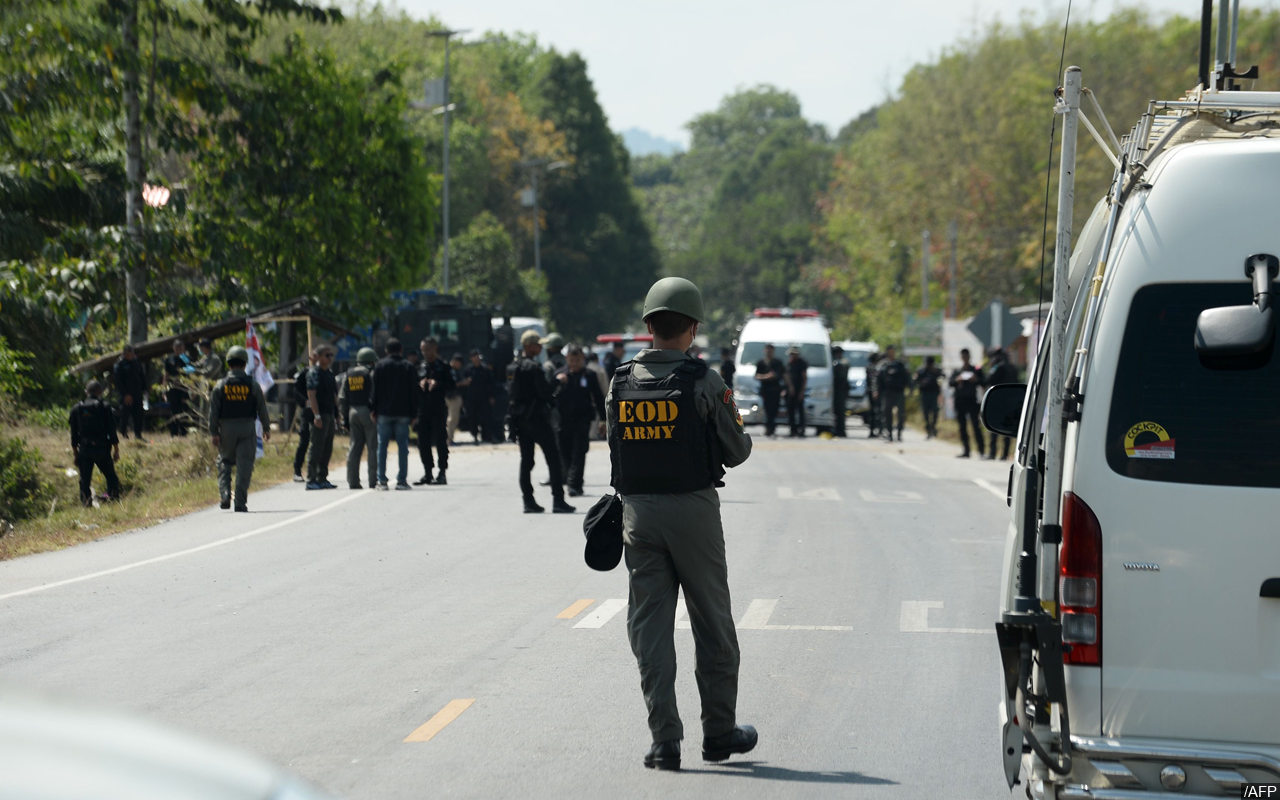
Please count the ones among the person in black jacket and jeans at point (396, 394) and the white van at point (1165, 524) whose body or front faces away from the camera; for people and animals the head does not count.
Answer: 2

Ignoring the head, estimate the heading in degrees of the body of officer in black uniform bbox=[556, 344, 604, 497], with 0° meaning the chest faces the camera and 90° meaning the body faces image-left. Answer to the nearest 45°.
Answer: approximately 0°

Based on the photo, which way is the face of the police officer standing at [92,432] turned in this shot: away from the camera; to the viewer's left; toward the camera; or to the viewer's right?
away from the camera

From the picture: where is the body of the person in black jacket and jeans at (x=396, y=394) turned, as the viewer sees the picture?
away from the camera

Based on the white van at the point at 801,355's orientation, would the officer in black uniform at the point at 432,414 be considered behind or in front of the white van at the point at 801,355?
in front

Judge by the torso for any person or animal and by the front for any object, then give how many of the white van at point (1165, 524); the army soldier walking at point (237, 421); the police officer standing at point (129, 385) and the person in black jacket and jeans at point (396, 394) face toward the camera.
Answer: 1

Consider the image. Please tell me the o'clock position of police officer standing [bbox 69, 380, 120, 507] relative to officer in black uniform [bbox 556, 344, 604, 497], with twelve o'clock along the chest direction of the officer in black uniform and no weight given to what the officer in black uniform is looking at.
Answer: The police officer standing is roughly at 3 o'clock from the officer in black uniform.

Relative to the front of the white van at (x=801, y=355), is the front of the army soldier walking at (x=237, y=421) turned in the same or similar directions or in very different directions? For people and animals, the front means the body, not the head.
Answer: very different directions

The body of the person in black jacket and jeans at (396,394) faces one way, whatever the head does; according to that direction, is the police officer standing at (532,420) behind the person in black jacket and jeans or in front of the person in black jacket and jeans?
behind

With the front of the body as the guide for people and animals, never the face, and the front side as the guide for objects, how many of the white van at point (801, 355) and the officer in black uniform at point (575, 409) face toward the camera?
2

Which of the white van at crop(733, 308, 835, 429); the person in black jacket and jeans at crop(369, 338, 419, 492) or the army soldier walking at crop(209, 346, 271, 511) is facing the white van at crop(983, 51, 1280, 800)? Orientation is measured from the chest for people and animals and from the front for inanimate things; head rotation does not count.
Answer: the white van at crop(733, 308, 835, 429)

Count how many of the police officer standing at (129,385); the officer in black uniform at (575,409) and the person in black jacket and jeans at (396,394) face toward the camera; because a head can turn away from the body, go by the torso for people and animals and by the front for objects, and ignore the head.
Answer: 2

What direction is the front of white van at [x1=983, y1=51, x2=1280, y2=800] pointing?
away from the camera
